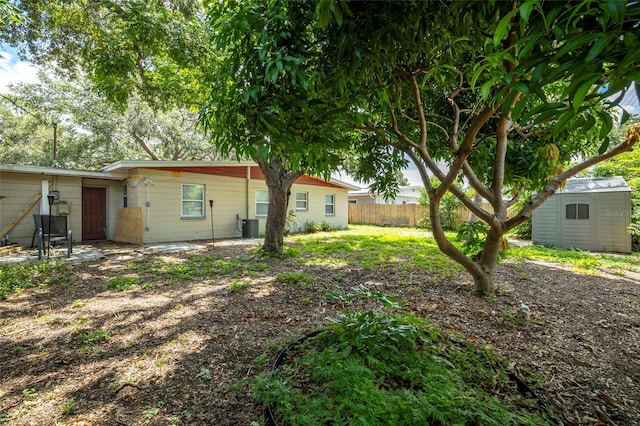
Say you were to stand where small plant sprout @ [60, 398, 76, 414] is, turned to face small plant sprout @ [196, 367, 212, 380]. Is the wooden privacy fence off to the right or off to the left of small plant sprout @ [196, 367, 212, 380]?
left

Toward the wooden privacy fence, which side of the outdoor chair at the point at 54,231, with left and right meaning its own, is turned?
left

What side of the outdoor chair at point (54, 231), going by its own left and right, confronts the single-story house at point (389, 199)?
left

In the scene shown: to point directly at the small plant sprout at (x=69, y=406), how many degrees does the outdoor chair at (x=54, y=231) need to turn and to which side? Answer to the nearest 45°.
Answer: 0° — it already faces it

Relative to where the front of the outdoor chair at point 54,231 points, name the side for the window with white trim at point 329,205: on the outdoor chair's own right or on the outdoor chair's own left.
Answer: on the outdoor chair's own left

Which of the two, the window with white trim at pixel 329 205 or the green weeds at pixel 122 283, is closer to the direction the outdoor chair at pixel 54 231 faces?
the green weeds

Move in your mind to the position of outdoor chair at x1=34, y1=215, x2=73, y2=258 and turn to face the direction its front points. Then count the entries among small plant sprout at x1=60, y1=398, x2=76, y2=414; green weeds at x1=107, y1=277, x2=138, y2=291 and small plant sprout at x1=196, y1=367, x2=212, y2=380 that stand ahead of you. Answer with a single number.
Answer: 3

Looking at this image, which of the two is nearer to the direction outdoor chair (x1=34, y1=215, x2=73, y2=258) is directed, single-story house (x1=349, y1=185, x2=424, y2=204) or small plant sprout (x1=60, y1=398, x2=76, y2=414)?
the small plant sprout

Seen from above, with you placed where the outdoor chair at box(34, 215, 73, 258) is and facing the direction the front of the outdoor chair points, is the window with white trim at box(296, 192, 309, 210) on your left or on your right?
on your left

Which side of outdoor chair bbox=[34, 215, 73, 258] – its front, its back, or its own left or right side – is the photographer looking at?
front

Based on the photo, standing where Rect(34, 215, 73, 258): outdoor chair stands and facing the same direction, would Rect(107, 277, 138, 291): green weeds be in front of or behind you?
in front

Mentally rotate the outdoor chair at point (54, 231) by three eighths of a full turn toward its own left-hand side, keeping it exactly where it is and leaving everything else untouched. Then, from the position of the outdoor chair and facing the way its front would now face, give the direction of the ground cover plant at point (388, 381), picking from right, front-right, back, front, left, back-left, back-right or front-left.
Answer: back-right

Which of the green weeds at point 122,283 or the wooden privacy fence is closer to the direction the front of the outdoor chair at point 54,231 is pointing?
the green weeds

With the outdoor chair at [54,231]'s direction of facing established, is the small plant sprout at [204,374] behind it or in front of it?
in front
